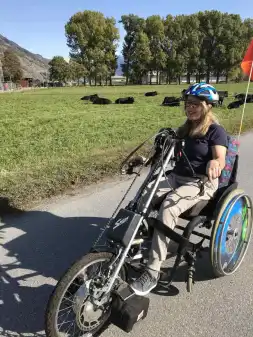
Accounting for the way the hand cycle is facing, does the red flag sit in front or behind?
behind

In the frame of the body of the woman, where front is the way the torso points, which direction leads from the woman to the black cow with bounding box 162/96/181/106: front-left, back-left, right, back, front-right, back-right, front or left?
back-right

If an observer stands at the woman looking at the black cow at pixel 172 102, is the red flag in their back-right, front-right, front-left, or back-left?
front-right

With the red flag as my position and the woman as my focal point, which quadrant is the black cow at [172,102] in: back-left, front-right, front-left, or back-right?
back-right

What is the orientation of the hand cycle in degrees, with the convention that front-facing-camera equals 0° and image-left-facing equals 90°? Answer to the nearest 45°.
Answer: approximately 45°

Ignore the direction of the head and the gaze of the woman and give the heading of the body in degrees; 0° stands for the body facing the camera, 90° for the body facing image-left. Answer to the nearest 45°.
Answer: approximately 45°
